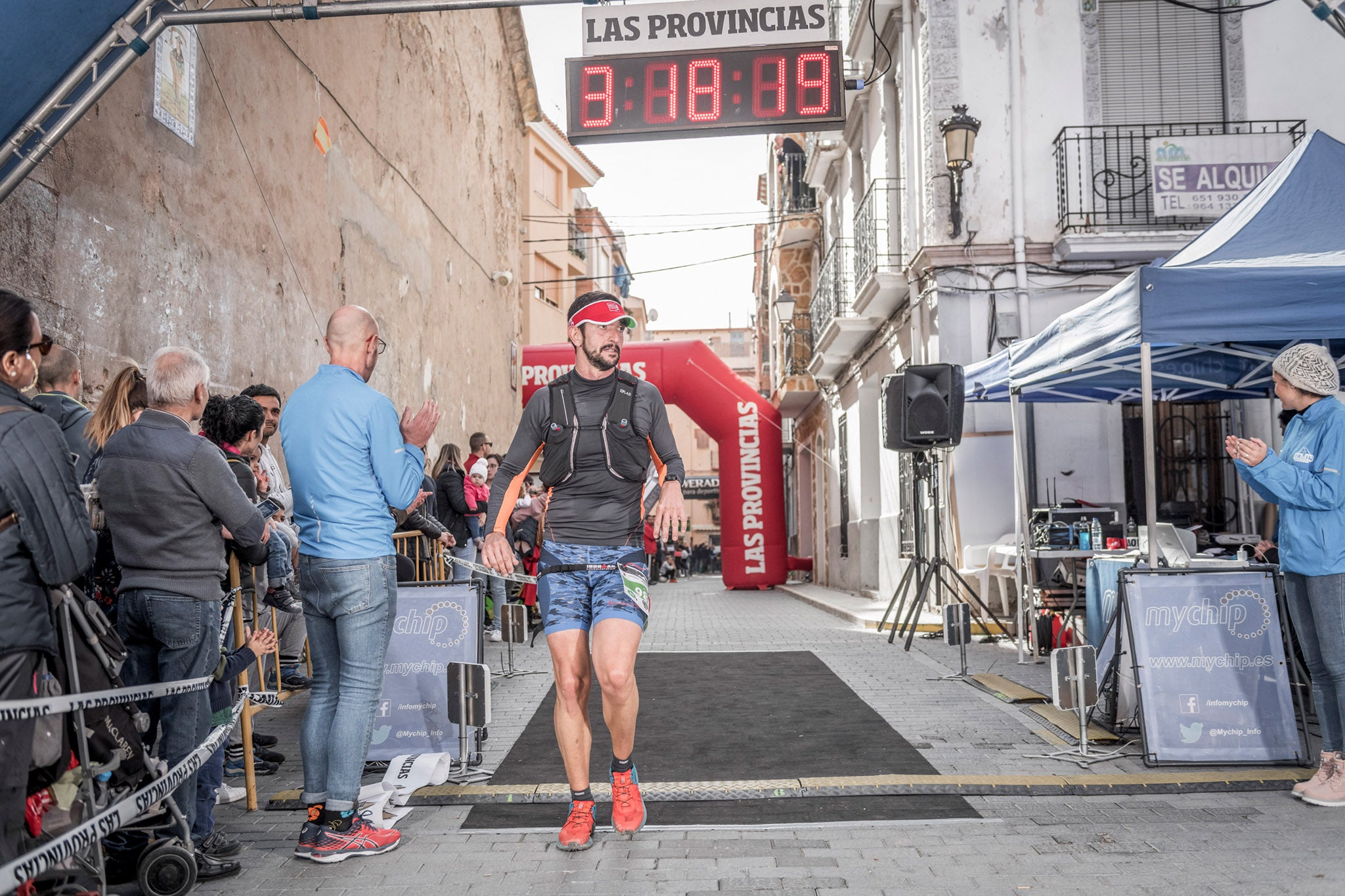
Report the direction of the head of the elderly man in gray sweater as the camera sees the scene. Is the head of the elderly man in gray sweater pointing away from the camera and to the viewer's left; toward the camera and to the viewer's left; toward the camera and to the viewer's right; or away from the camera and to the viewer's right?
away from the camera and to the viewer's right

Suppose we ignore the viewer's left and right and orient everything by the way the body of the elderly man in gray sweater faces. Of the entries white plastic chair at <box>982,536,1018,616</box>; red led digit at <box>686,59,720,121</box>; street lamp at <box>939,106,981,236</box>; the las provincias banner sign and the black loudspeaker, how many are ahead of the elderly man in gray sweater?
5

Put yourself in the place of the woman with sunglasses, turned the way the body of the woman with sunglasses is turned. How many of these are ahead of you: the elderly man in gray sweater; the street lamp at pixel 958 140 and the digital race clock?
3

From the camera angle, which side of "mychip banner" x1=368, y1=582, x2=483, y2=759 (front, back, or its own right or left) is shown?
front

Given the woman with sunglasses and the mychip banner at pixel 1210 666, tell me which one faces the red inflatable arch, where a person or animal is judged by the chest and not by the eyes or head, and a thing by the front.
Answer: the woman with sunglasses

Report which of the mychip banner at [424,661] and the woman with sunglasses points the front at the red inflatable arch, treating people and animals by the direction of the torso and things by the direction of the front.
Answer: the woman with sunglasses

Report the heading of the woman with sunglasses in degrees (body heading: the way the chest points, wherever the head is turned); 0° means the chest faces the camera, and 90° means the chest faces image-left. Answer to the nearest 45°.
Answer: approximately 225°

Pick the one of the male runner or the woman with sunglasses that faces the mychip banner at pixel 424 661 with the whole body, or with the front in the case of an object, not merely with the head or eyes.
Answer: the woman with sunglasses

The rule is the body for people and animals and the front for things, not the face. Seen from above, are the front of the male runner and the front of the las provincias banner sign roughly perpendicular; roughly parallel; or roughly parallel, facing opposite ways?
roughly parallel

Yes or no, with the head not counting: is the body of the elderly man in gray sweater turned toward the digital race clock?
yes

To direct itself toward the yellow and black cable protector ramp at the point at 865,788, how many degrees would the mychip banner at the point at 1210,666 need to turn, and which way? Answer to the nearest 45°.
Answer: approximately 45° to its right

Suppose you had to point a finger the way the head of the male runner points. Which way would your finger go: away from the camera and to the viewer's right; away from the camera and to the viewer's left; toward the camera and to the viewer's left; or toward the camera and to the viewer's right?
toward the camera and to the viewer's right

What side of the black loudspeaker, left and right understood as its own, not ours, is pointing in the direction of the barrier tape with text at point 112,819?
front

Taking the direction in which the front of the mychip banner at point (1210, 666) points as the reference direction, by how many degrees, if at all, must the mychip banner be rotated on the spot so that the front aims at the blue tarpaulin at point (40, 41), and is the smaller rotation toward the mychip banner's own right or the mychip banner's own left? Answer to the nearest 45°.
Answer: approximately 45° to the mychip banner's own right

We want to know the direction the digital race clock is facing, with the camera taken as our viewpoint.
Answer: facing the viewer
